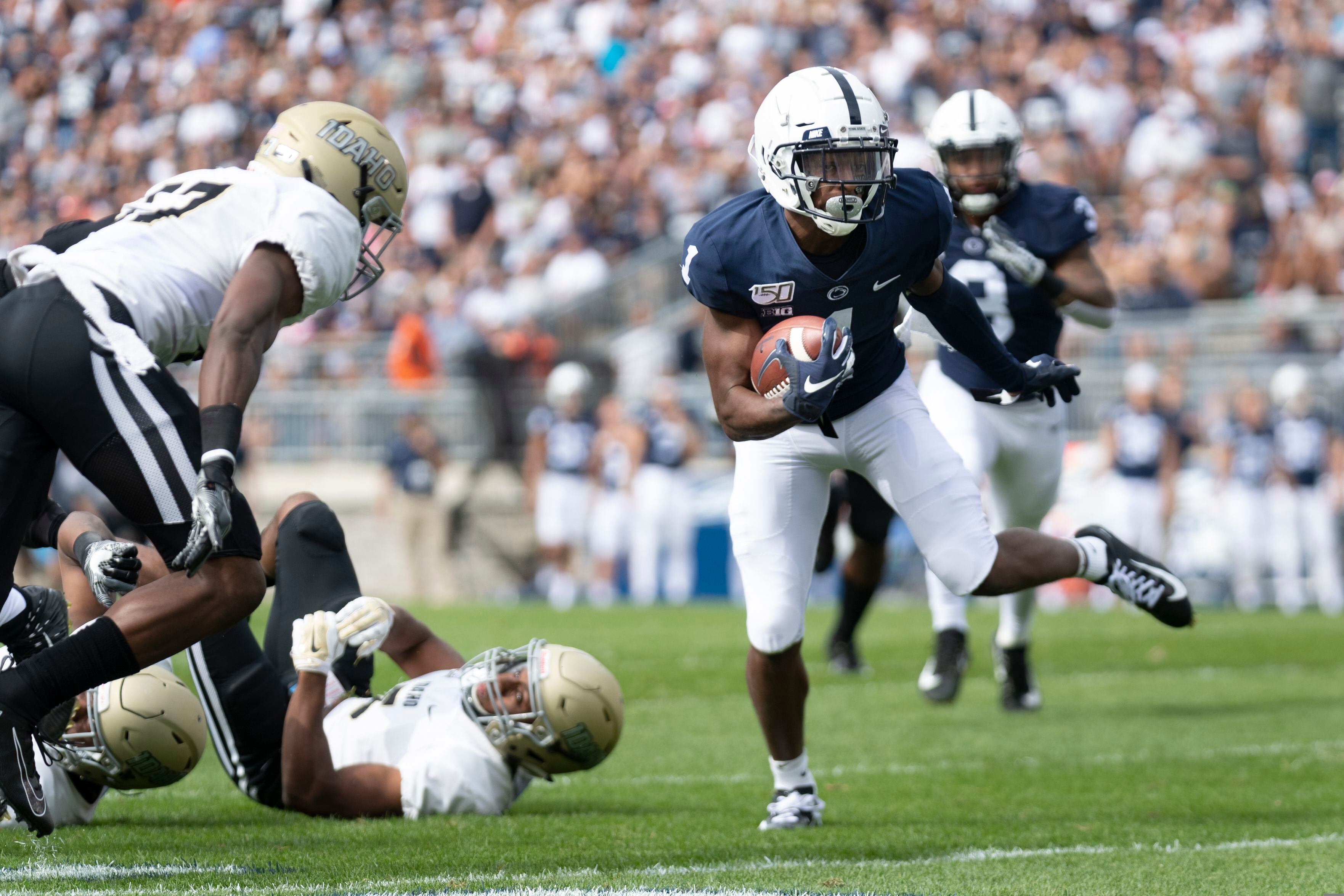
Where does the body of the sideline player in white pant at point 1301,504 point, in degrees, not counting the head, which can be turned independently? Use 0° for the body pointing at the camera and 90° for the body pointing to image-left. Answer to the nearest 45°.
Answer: approximately 0°

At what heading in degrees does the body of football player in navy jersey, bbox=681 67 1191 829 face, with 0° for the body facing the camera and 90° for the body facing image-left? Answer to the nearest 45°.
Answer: approximately 0°

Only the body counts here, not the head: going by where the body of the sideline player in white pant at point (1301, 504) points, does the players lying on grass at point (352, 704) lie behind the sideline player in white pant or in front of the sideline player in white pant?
in front

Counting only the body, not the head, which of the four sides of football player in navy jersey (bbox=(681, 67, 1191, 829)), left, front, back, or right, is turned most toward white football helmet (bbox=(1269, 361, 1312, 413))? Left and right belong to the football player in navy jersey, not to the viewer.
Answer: back

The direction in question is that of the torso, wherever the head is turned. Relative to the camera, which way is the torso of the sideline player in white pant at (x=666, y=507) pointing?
toward the camera

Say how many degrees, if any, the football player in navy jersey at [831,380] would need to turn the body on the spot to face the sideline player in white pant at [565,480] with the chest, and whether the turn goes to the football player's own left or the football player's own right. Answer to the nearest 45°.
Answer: approximately 180°

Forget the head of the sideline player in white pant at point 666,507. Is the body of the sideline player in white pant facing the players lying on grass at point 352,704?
yes

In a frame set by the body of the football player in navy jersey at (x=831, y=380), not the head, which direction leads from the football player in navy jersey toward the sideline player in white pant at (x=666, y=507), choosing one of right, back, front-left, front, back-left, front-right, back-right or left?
back

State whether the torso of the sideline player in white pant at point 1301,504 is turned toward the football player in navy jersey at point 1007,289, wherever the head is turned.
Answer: yes

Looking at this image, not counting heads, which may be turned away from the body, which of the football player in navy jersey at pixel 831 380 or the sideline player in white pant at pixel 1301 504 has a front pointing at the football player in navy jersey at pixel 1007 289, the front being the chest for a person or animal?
the sideline player in white pant

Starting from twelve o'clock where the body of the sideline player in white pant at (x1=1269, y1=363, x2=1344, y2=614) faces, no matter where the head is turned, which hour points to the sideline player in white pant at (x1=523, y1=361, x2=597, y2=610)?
the sideline player in white pant at (x1=523, y1=361, x2=597, y2=610) is roughly at 3 o'clock from the sideline player in white pant at (x1=1269, y1=363, x2=1344, y2=614).

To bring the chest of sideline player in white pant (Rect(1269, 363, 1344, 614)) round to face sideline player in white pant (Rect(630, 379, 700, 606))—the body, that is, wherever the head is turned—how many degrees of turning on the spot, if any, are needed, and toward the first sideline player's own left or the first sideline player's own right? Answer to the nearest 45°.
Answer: approximately 90° to the first sideline player's own right

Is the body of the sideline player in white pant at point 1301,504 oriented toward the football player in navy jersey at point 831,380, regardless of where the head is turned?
yes

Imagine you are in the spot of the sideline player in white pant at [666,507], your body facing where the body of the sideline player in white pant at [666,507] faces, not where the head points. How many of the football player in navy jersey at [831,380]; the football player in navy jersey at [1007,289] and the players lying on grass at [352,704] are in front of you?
3
